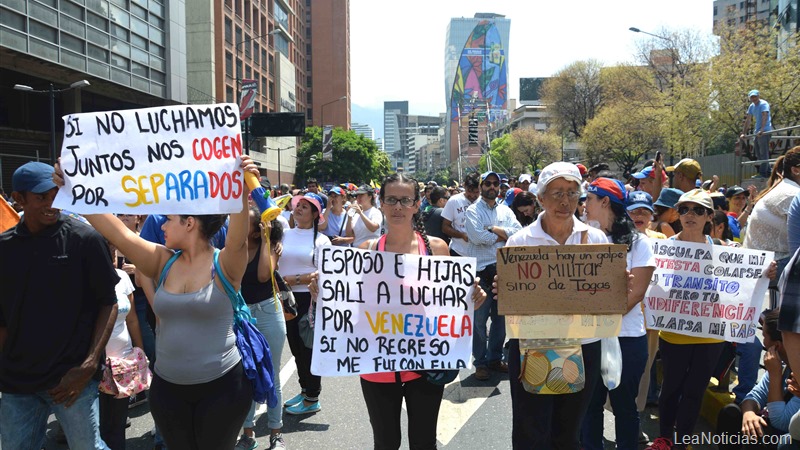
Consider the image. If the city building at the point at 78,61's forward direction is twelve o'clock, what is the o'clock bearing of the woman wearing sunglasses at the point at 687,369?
The woman wearing sunglasses is roughly at 1 o'clock from the city building.

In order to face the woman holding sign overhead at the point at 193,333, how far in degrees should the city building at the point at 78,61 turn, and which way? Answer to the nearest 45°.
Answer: approximately 45° to its right

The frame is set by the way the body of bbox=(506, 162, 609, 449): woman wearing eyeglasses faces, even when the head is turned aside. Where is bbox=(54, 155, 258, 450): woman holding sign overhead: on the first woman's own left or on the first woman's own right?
on the first woman's own right

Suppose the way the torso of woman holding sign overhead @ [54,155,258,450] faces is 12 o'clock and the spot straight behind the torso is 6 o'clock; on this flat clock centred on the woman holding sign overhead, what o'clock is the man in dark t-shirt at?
The man in dark t-shirt is roughly at 4 o'clock from the woman holding sign overhead.

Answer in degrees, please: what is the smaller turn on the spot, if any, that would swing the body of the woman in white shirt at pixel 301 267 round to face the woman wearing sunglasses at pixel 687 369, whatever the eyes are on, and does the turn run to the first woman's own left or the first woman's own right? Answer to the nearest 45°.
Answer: approximately 90° to the first woman's own left

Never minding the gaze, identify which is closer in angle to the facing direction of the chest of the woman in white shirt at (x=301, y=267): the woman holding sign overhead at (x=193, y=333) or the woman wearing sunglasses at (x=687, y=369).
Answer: the woman holding sign overhead

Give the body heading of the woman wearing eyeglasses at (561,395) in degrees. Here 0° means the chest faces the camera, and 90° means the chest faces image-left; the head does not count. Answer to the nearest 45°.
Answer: approximately 0°

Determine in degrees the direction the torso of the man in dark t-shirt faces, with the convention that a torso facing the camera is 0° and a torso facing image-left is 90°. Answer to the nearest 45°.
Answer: approximately 0°

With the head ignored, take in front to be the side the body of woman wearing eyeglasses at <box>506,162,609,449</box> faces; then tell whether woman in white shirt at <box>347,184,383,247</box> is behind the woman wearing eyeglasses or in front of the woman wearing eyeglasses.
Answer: behind

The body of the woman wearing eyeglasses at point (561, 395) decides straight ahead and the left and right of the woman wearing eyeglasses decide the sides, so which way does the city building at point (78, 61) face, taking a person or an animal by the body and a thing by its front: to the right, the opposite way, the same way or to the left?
to the left
